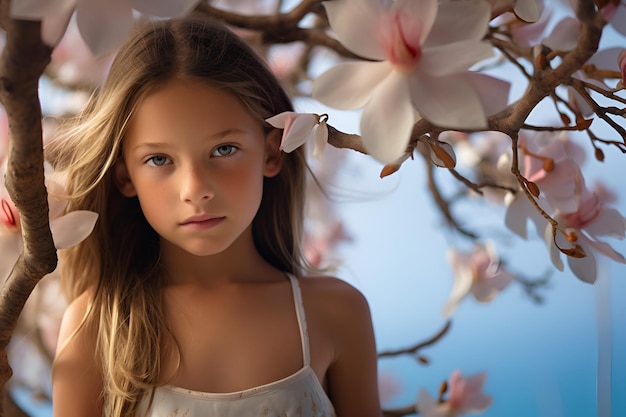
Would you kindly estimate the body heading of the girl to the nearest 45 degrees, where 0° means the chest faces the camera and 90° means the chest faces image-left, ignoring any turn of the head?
approximately 0°
